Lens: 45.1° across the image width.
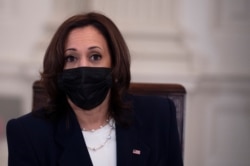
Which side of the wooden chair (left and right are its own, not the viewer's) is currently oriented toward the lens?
front

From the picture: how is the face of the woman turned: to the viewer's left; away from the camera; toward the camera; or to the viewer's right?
toward the camera
